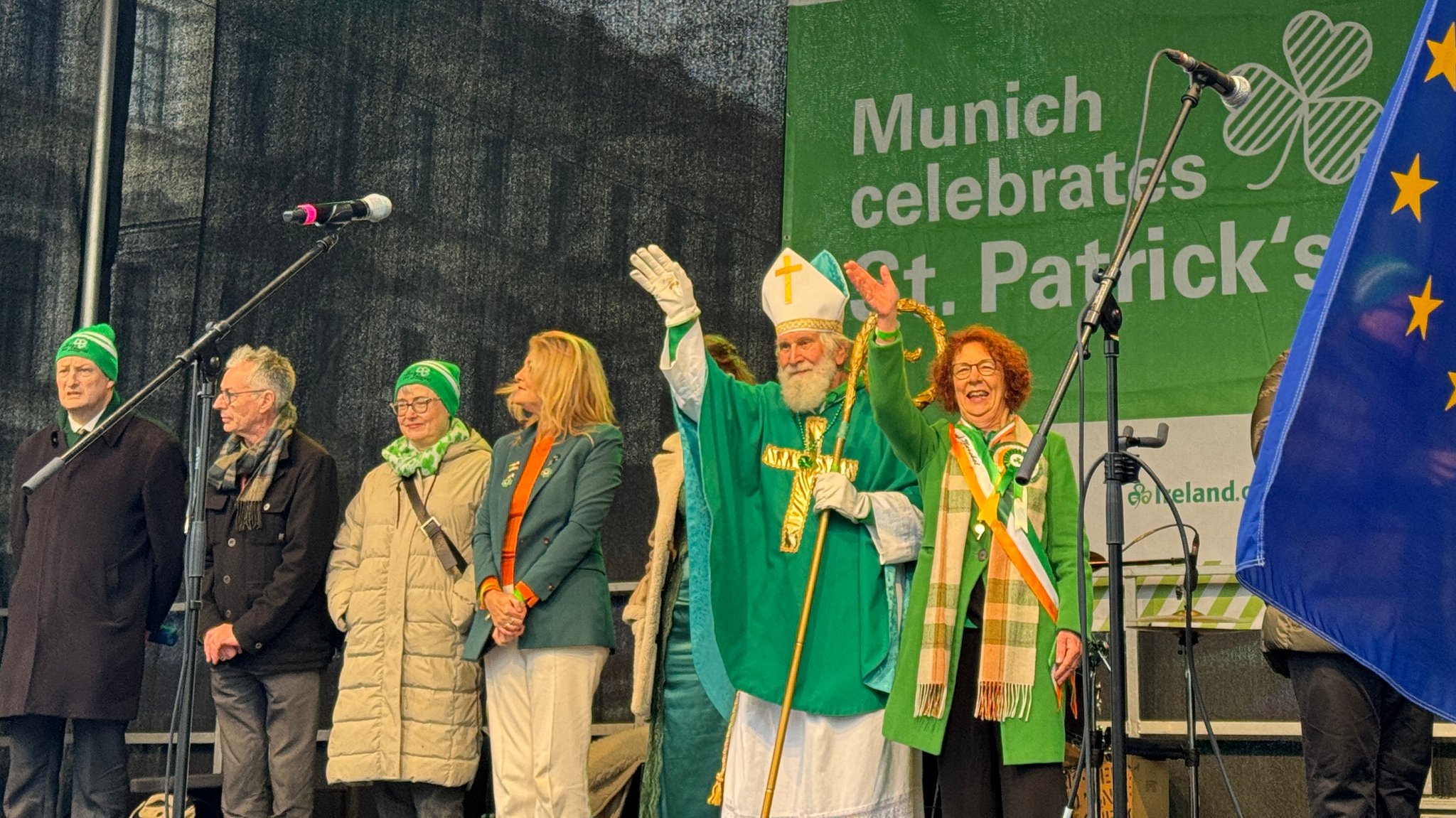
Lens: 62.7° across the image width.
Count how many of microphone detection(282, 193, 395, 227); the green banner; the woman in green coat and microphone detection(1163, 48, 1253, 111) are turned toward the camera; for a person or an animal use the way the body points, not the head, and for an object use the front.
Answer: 2

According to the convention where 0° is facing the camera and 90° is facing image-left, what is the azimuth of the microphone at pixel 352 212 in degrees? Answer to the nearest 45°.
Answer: approximately 270°

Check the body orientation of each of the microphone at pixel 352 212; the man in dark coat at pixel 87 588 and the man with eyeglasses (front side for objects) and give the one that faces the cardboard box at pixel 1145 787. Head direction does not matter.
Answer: the microphone

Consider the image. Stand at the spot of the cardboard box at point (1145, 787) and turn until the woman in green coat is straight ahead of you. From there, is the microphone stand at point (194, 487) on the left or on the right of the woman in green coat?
right

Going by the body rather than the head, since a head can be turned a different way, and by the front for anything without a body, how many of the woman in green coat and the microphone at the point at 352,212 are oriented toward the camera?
1

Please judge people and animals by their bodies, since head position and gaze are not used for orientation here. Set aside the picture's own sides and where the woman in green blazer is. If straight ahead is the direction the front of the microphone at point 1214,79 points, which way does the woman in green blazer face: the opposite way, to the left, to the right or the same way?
to the right

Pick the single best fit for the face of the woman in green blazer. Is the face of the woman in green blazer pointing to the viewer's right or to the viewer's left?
to the viewer's left

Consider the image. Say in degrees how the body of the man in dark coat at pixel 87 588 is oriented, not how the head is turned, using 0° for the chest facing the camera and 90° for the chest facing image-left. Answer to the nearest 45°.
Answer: approximately 45°

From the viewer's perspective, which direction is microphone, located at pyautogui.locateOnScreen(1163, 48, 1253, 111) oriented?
to the viewer's right

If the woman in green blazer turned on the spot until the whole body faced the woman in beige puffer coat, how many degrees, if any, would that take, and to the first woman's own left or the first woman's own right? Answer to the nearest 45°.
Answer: approximately 90° to the first woman's own right

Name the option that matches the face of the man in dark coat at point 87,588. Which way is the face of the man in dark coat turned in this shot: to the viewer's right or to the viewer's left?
to the viewer's left
